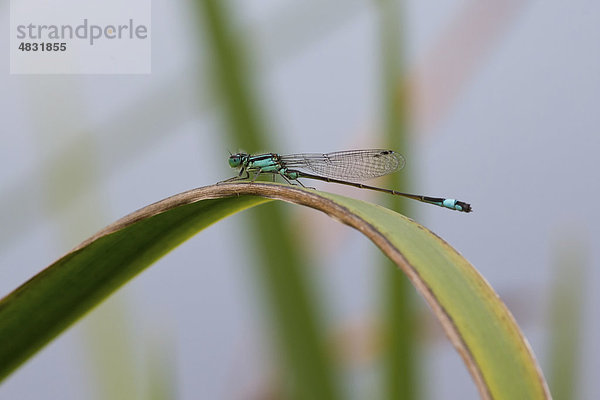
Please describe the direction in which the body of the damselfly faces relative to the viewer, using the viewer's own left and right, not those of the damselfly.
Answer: facing to the left of the viewer
